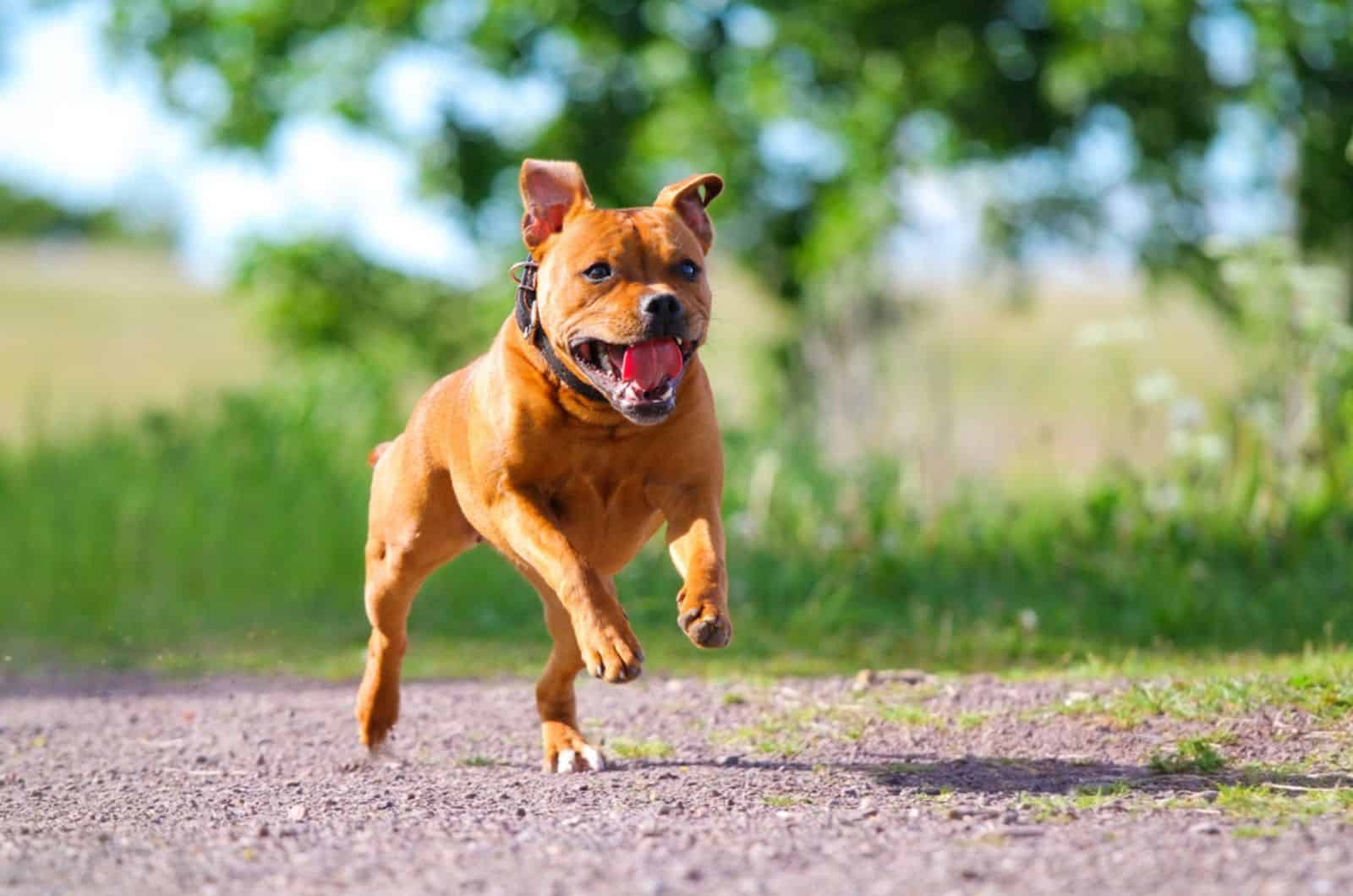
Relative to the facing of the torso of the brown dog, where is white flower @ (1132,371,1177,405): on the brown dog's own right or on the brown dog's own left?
on the brown dog's own left

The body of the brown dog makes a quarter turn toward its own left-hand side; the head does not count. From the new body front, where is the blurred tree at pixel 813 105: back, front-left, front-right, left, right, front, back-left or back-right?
front-left

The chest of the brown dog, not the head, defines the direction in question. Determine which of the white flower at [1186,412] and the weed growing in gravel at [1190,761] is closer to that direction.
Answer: the weed growing in gravel

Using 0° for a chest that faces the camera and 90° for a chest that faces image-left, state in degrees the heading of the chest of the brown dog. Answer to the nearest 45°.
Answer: approximately 315°

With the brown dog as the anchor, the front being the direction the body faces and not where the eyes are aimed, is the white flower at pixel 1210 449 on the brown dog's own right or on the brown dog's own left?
on the brown dog's own left

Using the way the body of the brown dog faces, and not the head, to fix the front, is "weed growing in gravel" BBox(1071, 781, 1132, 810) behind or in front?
in front

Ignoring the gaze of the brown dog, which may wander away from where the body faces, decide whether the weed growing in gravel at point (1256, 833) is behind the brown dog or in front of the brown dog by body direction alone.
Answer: in front

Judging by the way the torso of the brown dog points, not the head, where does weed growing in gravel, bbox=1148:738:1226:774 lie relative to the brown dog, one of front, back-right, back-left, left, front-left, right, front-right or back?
front-left

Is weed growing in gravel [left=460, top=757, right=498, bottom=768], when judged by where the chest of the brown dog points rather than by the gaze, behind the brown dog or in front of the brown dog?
behind
